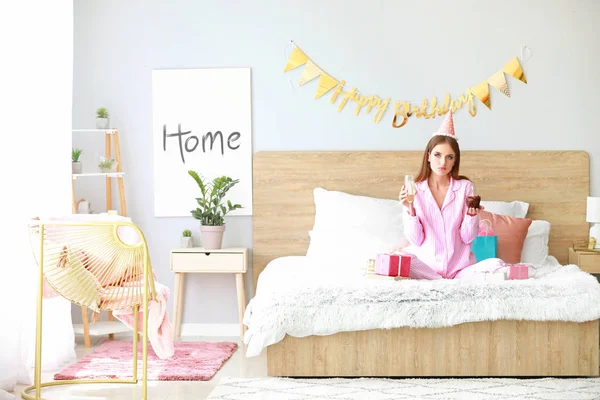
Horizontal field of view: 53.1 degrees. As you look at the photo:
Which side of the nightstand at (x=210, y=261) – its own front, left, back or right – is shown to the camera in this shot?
front

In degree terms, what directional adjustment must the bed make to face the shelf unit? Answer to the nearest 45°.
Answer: approximately 90° to its right

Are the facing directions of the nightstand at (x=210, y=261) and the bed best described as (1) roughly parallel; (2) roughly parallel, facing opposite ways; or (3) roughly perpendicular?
roughly parallel

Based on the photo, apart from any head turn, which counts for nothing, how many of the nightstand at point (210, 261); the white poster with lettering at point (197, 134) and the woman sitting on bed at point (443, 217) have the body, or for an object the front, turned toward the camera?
3

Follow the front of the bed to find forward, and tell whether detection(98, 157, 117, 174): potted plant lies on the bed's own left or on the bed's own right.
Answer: on the bed's own right

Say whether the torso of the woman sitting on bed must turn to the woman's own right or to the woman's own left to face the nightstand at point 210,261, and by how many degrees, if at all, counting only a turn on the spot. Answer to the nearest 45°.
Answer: approximately 90° to the woman's own right

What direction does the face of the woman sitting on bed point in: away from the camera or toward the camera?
toward the camera

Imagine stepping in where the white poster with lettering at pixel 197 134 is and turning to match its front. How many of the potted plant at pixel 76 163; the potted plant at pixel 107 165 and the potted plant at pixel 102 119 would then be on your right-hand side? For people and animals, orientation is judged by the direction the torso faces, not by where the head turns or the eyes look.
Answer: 3

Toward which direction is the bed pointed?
toward the camera

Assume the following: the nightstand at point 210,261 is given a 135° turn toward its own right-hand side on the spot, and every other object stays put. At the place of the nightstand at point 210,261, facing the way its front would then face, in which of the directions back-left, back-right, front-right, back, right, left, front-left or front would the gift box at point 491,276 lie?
back

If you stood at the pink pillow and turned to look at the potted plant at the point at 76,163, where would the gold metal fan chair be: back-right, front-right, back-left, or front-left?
front-left
